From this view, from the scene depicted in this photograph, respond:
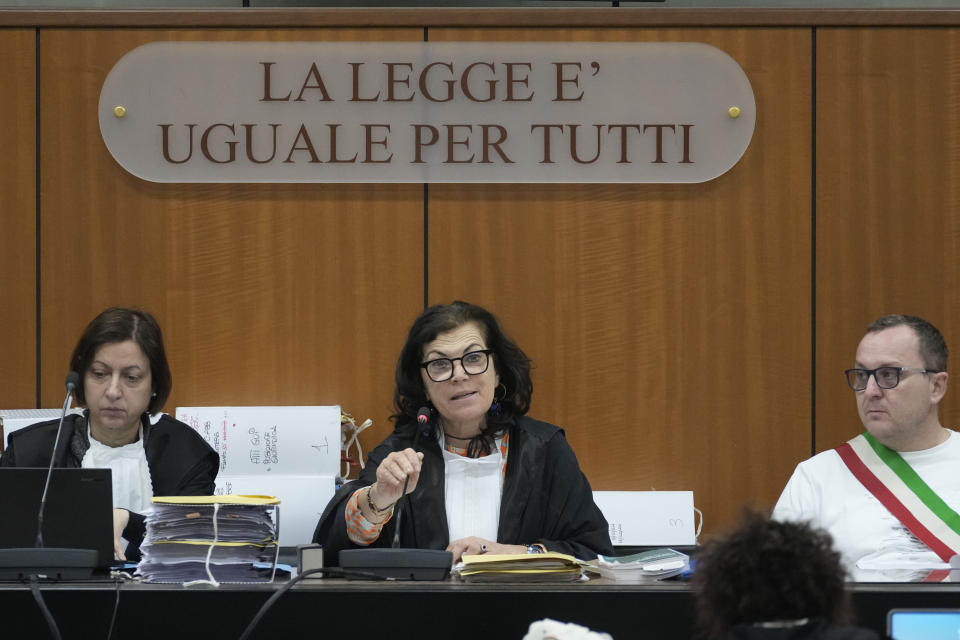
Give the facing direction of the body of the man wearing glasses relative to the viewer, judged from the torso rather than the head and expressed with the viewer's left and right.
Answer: facing the viewer and to the left of the viewer

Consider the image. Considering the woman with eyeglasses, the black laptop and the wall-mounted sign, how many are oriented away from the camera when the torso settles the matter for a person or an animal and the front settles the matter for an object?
1

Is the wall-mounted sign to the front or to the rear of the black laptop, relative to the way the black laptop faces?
to the front

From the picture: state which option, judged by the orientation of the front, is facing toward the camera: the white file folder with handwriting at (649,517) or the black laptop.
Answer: the white file folder with handwriting

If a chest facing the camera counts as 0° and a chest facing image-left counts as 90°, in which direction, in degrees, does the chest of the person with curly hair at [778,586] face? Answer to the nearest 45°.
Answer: approximately 180°

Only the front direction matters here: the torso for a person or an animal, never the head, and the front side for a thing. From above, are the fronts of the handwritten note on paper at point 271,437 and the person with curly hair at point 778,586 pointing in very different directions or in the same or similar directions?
very different directions

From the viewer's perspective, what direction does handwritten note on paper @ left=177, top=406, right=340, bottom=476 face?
toward the camera

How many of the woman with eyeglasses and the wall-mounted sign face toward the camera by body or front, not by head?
2

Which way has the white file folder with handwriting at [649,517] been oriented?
toward the camera

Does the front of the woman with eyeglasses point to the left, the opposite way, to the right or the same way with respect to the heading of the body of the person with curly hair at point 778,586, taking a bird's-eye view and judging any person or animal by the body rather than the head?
the opposite way

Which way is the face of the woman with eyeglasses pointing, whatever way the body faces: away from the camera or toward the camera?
toward the camera

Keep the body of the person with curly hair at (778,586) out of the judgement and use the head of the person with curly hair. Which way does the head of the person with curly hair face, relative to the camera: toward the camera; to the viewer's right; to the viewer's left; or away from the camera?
away from the camera

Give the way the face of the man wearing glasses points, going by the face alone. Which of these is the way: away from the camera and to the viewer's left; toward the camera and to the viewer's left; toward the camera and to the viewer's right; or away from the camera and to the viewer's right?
toward the camera and to the viewer's left

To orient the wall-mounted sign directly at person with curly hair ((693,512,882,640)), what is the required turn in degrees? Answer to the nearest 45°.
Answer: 0° — it already faces them
